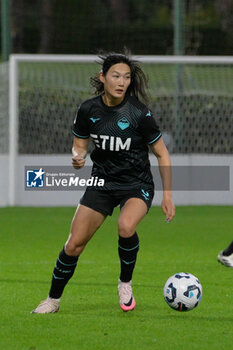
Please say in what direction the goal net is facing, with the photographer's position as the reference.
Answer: facing the viewer

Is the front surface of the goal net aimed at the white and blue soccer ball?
yes

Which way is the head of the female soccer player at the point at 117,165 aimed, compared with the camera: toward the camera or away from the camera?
toward the camera

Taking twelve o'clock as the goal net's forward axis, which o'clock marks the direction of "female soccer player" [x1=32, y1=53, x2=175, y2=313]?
The female soccer player is roughly at 12 o'clock from the goal net.
